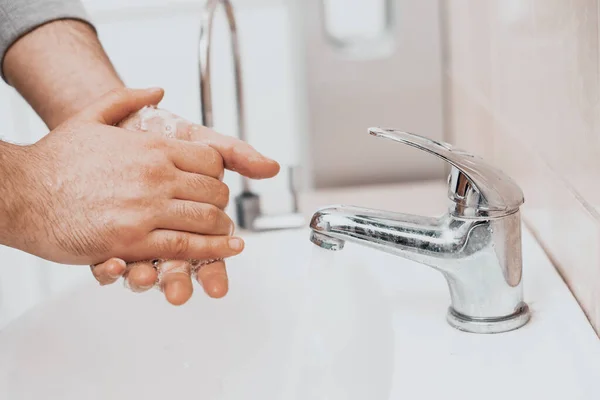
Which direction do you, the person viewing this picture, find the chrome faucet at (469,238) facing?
facing to the left of the viewer
